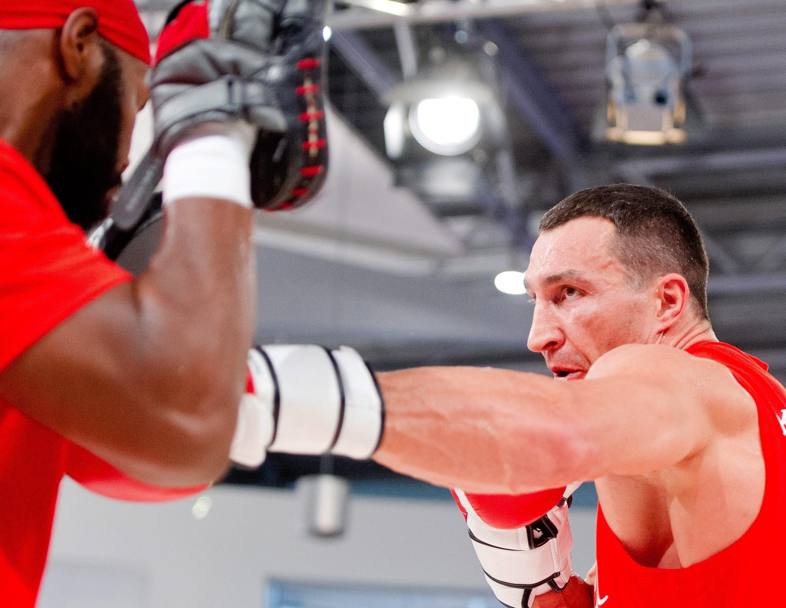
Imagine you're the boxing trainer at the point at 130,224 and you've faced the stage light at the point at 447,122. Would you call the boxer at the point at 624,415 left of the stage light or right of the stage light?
right

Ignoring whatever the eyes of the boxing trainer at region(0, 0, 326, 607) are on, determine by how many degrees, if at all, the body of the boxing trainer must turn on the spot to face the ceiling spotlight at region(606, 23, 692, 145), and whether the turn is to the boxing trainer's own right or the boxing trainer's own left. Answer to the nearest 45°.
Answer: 0° — they already face it

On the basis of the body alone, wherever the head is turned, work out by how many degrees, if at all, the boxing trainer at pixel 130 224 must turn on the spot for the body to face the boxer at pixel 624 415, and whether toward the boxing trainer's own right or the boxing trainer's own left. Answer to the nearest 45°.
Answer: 0° — they already face them

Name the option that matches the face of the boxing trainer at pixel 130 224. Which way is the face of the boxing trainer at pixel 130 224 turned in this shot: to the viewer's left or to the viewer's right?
to the viewer's right

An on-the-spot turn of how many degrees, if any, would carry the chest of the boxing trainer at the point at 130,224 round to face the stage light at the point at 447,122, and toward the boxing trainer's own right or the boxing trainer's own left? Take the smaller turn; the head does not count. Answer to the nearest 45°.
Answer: approximately 45° to the boxing trainer's own left

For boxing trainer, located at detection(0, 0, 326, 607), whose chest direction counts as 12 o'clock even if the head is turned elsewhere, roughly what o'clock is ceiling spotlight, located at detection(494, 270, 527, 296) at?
The ceiling spotlight is roughly at 11 o'clock from the boxing trainer.

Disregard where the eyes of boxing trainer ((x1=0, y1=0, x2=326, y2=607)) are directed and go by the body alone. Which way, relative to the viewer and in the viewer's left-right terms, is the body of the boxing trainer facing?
facing away from the viewer and to the right of the viewer
